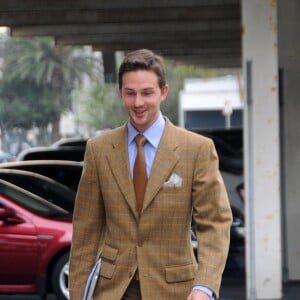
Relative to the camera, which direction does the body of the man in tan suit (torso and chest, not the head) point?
toward the camera

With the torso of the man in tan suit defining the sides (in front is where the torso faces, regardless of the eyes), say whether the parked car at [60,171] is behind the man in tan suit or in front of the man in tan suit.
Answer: behind

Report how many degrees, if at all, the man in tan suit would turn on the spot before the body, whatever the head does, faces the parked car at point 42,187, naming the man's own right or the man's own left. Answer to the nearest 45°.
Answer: approximately 180°

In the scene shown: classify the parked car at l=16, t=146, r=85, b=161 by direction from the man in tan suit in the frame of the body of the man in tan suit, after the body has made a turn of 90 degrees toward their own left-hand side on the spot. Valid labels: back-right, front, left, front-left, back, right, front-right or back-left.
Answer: left

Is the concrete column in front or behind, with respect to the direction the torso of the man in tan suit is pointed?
behind
